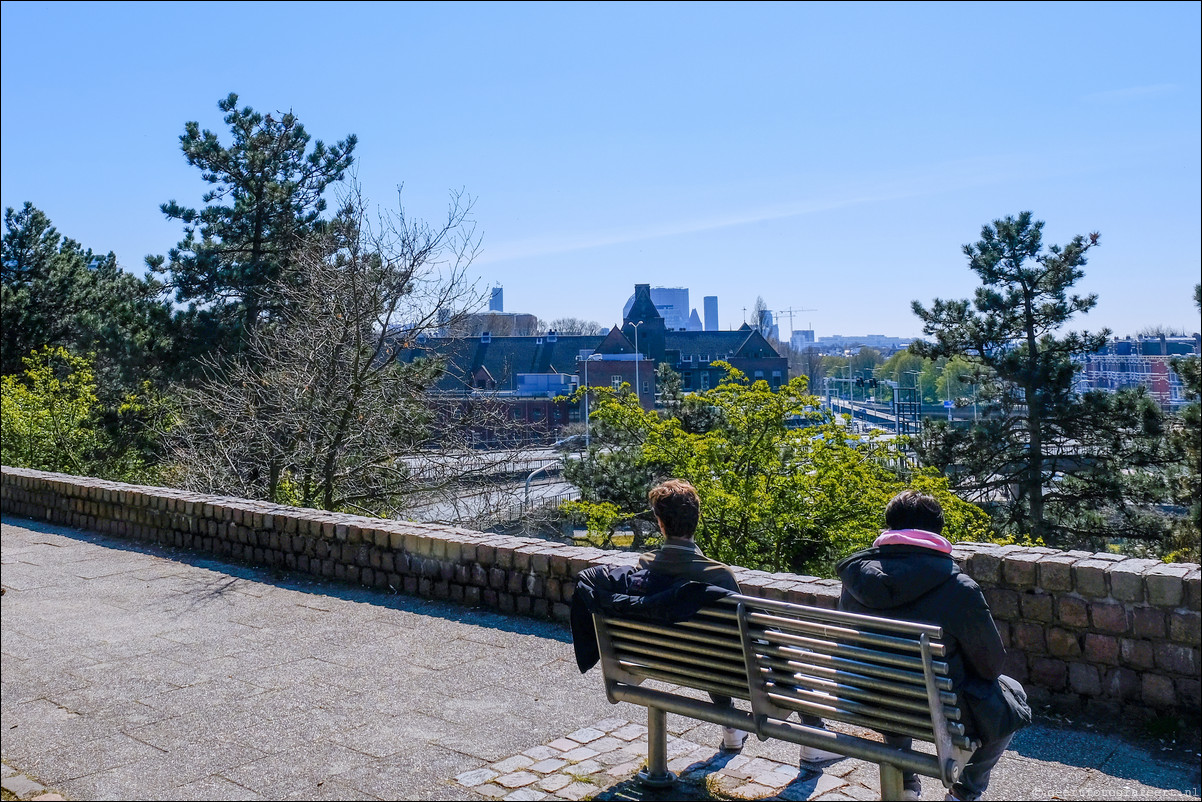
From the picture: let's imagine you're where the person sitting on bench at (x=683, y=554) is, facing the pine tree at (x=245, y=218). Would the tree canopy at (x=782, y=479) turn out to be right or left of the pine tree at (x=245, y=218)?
right

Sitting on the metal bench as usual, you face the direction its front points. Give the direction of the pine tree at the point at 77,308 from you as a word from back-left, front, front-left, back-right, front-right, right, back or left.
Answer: left

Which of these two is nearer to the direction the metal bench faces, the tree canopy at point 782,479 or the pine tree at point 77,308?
the tree canopy

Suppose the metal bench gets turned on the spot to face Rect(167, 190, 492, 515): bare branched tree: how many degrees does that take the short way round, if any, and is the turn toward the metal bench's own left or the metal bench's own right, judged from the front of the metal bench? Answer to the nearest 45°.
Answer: approximately 90° to the metal bench's own left

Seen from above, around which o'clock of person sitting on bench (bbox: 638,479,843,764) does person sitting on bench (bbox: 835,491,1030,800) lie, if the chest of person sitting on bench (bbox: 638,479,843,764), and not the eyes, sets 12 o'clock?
person sitting on bench (bbox: 835,491,1030,800) is roughly at 2 o'clock from person sitting on bench (bbox: 638,479,843,764).

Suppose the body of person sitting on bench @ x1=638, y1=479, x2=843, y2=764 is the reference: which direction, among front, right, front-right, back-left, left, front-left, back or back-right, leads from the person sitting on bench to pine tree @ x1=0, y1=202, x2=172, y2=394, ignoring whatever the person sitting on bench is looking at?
left

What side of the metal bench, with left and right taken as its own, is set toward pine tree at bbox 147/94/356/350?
left

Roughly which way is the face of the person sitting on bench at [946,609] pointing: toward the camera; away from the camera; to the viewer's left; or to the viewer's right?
away from the camera

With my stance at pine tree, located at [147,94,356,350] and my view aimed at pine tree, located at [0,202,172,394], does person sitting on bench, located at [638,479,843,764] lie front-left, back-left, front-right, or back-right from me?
back-left

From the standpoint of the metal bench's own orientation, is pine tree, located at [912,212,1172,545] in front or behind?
in front

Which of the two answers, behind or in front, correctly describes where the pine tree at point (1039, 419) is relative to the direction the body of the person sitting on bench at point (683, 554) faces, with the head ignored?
in front

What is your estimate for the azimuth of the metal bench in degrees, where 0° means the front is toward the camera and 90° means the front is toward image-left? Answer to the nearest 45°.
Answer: approximately 225°

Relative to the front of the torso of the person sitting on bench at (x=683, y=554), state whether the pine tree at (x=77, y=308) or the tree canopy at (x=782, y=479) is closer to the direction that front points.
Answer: the tree canopy

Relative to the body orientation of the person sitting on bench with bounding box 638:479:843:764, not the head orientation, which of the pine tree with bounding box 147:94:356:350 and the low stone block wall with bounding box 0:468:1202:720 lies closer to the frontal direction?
the low stone block wall

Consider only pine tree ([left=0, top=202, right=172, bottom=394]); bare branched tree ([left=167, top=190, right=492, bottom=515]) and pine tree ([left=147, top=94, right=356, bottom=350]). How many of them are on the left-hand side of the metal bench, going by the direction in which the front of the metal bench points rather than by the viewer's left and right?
3

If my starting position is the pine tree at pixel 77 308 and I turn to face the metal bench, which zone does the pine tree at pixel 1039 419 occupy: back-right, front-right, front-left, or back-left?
front-left
